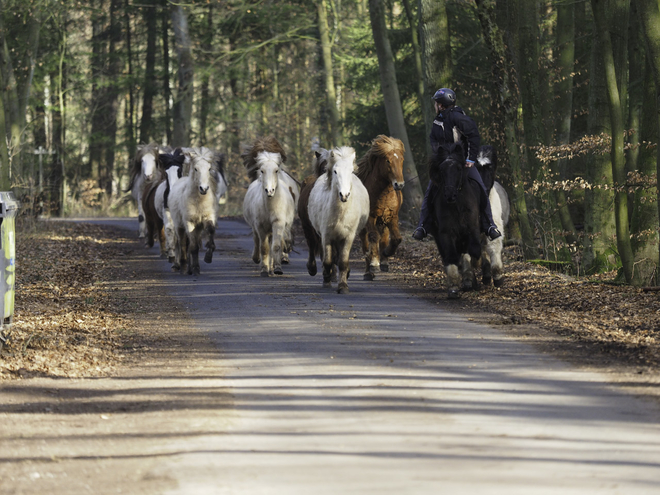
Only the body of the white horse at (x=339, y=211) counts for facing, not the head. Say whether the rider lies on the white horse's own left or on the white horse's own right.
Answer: on the white horse's own left

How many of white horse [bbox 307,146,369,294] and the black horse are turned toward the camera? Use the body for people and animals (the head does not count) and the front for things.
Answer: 2

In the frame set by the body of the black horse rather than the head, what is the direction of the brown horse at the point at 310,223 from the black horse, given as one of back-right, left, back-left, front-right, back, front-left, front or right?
back-right

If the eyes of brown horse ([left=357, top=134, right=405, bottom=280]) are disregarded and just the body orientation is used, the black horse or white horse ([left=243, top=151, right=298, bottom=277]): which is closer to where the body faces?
the black horse

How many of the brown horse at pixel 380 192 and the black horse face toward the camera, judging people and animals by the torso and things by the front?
2

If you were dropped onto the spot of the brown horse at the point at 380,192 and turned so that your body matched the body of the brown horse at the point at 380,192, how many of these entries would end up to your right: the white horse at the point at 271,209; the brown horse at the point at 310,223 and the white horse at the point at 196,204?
3
